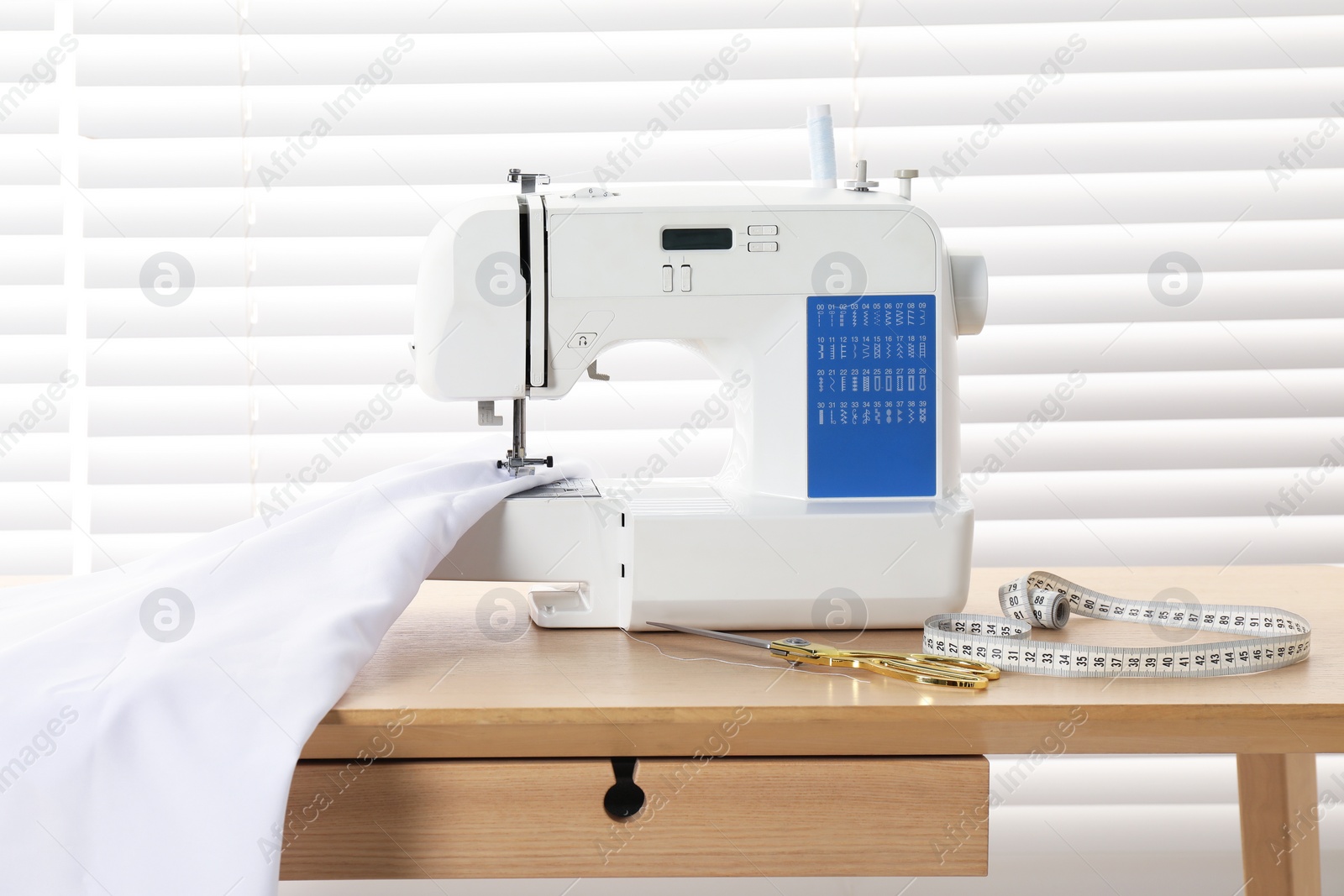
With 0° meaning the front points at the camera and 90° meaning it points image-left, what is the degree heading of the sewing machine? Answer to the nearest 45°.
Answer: approximately 0°
